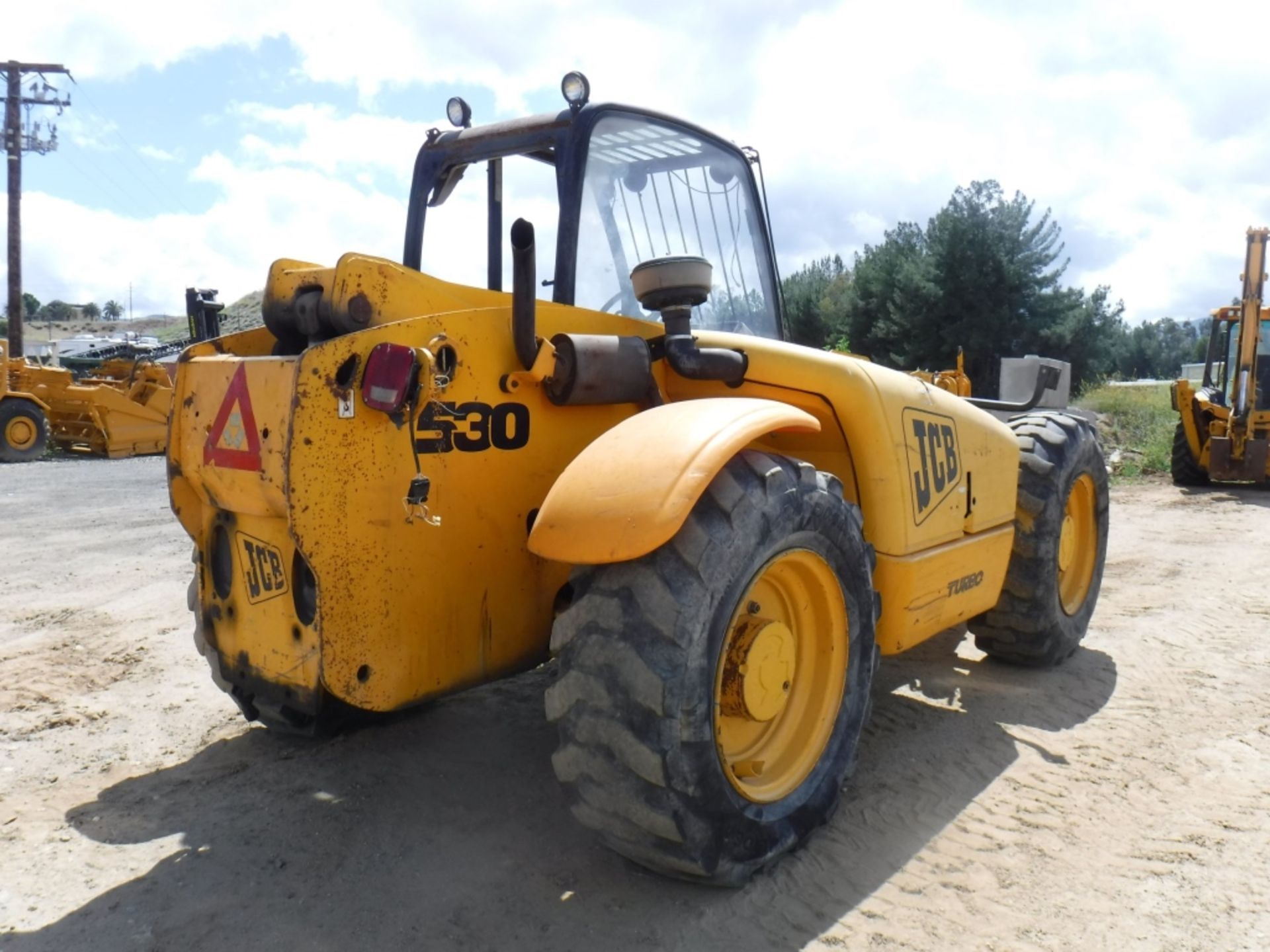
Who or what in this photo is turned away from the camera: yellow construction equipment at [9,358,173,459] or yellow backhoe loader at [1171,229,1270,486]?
the yellow backhoe loader

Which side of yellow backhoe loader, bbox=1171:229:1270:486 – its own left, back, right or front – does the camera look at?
back

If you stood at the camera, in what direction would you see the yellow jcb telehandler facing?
facing away from the viewer and to the right of the viewer

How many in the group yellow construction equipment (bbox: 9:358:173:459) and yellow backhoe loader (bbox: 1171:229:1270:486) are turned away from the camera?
1

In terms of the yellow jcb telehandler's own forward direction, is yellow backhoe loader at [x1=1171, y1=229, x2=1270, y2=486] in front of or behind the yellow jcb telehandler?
in front

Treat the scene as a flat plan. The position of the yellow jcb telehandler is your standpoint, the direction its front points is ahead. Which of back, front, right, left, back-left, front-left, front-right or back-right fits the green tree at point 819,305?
front-left

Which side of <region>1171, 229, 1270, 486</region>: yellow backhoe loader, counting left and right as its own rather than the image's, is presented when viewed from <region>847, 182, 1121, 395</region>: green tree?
front
